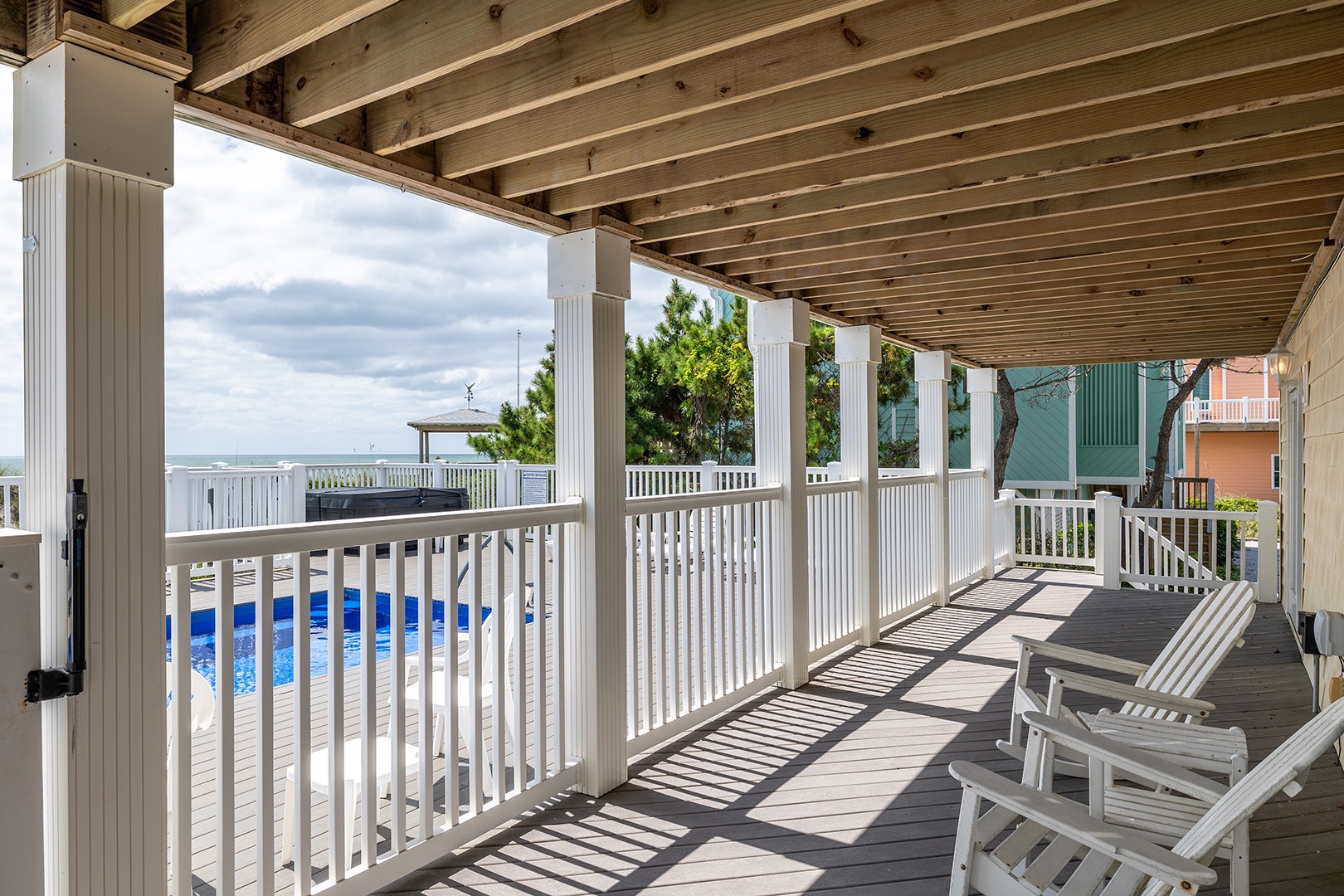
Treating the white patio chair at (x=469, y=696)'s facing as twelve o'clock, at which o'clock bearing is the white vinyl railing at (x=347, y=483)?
The white vinyl railing is roughly at 1 o'clock from the white patio chair.

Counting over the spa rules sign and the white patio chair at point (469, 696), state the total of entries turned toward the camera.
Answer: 1

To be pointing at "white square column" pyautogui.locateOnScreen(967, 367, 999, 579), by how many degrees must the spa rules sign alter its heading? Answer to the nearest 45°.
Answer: approximately 45° to its left

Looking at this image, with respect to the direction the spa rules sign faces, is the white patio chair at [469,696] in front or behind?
in front

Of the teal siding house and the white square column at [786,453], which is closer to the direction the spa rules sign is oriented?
the white square column

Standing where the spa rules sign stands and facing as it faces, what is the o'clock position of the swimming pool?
The swimming pool is roughly at 1 o'clock from the spa rules sign.

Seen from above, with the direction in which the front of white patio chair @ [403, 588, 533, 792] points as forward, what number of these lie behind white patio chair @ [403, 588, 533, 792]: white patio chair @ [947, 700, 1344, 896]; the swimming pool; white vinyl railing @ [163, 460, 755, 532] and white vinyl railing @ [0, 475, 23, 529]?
1

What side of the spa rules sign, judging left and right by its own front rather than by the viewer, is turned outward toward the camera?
front

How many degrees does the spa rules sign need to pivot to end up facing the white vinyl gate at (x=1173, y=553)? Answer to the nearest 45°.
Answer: approximately 45° to its left

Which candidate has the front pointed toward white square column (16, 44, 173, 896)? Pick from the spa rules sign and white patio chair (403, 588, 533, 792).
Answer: the spa rules sign

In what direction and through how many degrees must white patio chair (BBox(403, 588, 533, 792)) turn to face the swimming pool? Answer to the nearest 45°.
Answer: approximately 45° to its right

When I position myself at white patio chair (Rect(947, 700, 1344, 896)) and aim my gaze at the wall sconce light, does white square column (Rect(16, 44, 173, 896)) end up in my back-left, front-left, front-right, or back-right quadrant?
back-left

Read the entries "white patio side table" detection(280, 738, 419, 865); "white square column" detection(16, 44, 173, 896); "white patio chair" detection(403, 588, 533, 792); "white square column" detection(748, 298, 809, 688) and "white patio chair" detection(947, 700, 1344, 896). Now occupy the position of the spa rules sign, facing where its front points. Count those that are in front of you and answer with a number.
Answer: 5

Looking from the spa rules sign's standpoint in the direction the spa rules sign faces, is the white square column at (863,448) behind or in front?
in front

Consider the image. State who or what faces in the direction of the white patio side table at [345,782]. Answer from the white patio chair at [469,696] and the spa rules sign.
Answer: the spa rules sign

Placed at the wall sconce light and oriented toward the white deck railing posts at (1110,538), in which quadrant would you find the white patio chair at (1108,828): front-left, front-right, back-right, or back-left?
back-left

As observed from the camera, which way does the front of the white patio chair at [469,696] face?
facing away from the viewer and to the left of the viewer
